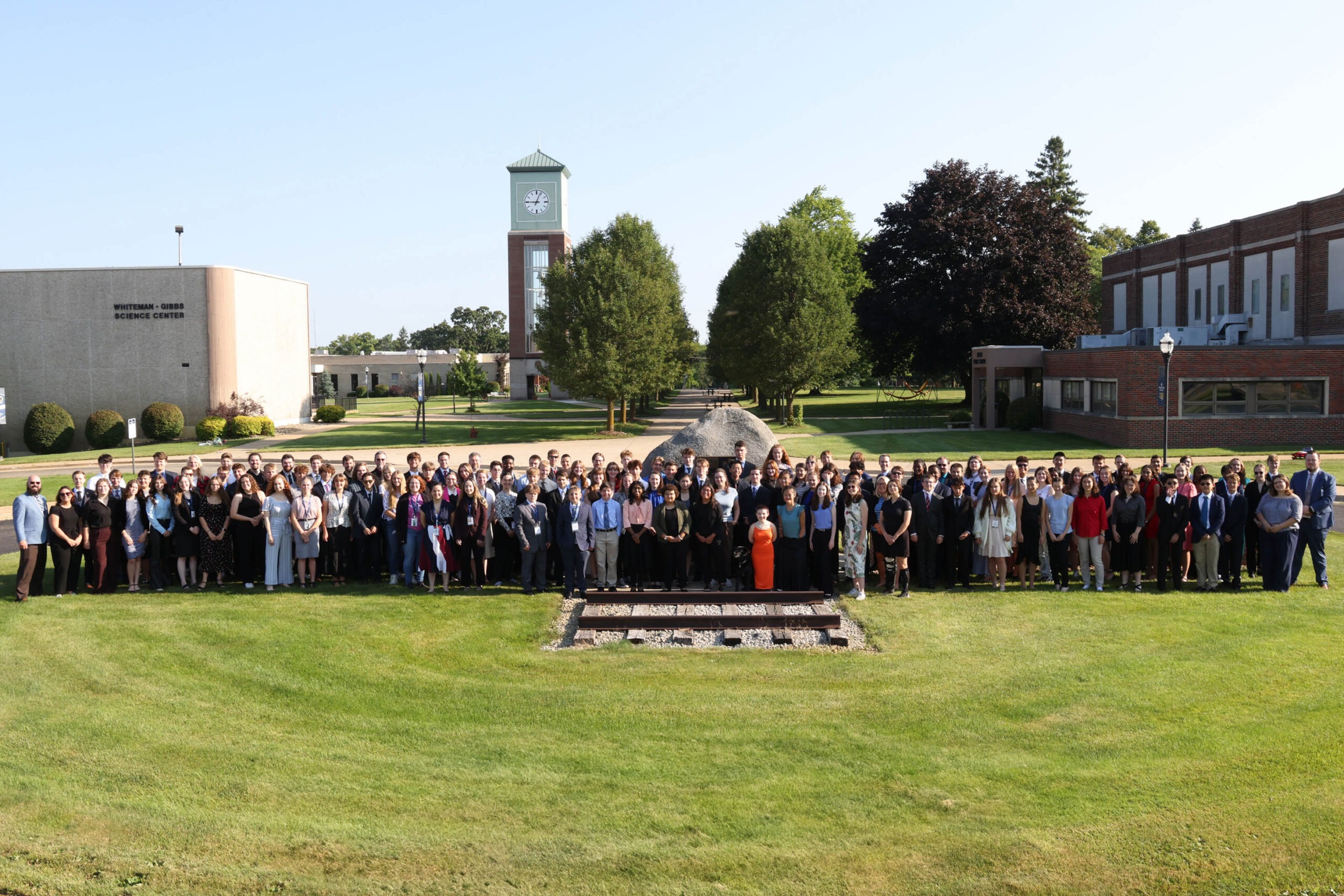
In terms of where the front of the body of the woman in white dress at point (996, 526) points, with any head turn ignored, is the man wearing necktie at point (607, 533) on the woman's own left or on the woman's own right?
on the woman's own right

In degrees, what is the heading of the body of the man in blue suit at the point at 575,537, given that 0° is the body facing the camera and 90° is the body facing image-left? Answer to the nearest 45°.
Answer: approximately 0°

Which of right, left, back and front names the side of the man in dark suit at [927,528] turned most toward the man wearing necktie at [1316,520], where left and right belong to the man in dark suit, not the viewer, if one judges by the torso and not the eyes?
left

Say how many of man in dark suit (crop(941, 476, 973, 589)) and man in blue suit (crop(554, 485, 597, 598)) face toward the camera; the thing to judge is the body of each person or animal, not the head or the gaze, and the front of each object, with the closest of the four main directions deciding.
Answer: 2

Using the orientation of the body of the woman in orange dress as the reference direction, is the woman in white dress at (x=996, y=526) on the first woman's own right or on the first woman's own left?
on the first woman's own left

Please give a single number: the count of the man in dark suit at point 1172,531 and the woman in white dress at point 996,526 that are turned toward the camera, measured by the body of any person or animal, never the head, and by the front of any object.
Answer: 2

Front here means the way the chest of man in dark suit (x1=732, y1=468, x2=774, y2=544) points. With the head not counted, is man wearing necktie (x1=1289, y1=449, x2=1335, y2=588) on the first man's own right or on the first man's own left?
on the first man's own left

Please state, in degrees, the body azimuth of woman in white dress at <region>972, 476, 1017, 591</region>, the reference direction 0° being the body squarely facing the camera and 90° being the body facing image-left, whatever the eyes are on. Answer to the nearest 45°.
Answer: approximately 0°

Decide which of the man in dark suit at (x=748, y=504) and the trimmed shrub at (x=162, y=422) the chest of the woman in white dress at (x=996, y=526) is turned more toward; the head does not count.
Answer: the man in dark suit

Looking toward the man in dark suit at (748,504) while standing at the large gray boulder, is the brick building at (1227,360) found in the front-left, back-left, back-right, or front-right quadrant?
back-left

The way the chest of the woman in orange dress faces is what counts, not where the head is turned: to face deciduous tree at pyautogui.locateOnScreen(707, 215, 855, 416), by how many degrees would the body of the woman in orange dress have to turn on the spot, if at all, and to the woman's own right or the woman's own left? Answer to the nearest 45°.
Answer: approximately 180°

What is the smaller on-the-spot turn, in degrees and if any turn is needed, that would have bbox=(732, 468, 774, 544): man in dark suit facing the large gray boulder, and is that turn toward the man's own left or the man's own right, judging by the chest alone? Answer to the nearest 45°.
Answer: approximately 180°
